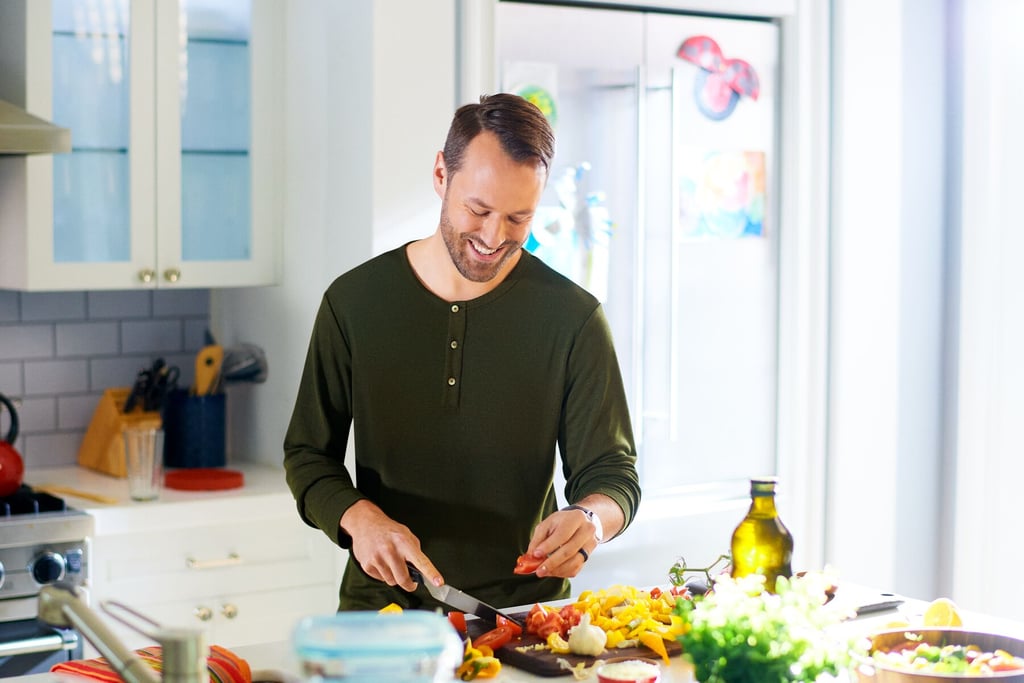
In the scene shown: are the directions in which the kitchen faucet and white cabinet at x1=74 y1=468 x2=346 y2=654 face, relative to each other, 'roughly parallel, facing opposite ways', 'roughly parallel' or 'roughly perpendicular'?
roughly perpendicular

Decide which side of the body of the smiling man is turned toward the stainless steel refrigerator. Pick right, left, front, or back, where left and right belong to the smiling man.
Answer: back

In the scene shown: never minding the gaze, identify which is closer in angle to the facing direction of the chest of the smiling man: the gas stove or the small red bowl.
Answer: the small red bowl

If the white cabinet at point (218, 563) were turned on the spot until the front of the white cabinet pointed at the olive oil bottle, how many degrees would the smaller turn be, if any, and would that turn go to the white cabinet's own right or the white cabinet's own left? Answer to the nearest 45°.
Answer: approximately 45° to the white cabinet's own left

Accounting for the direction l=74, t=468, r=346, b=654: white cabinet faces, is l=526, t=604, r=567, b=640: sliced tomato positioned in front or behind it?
in front

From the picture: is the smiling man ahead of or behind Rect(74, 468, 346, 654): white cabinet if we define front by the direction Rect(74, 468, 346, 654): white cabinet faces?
ahead
